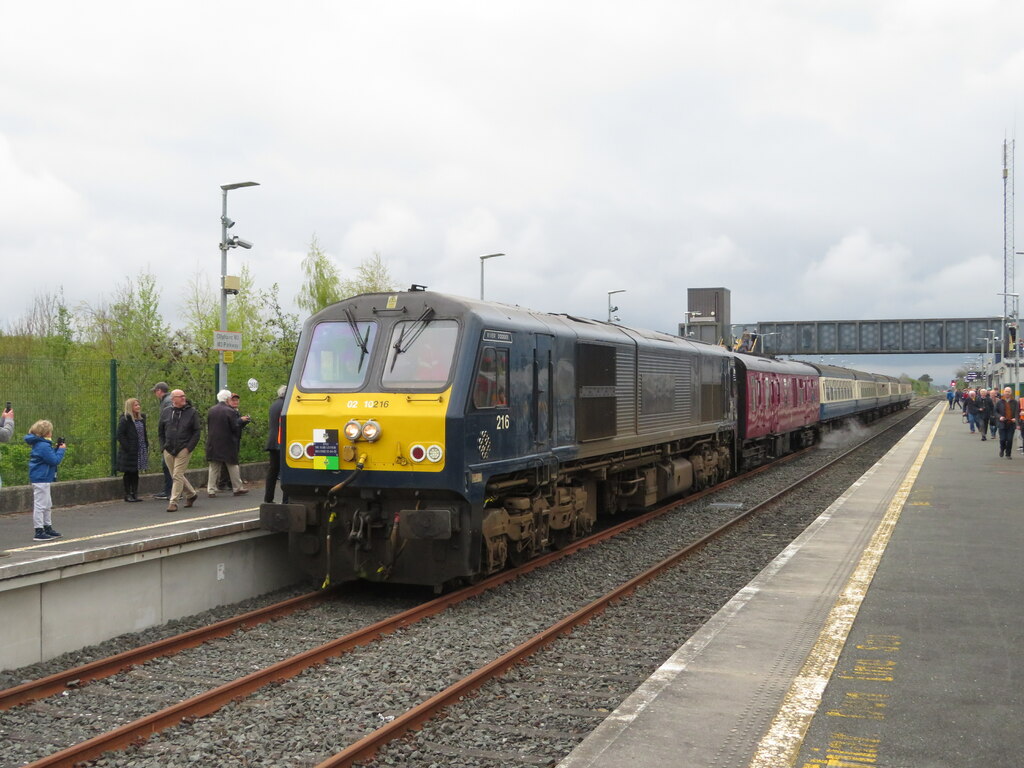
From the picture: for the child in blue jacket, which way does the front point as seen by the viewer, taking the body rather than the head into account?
to the viewer's right

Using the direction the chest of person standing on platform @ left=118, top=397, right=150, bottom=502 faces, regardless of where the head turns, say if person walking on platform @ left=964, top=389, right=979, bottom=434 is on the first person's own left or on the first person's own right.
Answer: on the first person's own left

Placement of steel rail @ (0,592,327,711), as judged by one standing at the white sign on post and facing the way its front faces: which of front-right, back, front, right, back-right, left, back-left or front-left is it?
front

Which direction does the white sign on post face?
toward the camera

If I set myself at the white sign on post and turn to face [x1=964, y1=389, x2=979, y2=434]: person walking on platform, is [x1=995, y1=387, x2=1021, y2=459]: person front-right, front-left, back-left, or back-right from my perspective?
front-right

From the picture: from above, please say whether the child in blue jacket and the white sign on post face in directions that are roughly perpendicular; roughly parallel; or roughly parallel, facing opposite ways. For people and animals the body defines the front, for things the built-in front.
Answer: roughly perpendicular

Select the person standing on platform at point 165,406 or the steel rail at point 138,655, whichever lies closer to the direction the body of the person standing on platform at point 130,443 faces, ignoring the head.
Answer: the steel rail

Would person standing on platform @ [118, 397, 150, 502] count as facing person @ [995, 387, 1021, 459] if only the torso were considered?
no

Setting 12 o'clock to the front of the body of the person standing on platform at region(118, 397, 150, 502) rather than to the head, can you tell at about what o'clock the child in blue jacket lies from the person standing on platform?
The child in blue jacket is roughly at 2 o'clock from the person standing on platform.

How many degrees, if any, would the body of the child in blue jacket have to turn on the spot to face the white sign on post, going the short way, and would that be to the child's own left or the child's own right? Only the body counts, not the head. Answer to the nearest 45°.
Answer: approximately 45° to the child's own left

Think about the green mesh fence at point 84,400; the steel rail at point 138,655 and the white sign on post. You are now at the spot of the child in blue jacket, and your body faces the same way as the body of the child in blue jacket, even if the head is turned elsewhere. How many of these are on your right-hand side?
1

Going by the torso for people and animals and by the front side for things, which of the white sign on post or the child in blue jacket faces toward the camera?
the white sign on post

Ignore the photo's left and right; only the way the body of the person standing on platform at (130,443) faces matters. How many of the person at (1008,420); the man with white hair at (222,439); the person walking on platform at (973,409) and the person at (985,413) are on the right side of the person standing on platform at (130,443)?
0

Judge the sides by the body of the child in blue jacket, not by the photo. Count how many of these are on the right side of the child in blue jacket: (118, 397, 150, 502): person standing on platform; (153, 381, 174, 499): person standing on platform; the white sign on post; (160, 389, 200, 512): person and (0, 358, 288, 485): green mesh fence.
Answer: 0

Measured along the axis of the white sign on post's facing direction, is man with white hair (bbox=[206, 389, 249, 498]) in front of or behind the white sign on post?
in front

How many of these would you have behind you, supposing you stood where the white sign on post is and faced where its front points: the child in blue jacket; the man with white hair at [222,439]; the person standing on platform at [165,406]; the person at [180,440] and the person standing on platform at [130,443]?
0

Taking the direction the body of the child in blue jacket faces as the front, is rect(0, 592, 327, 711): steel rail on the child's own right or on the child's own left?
on the child's own right
